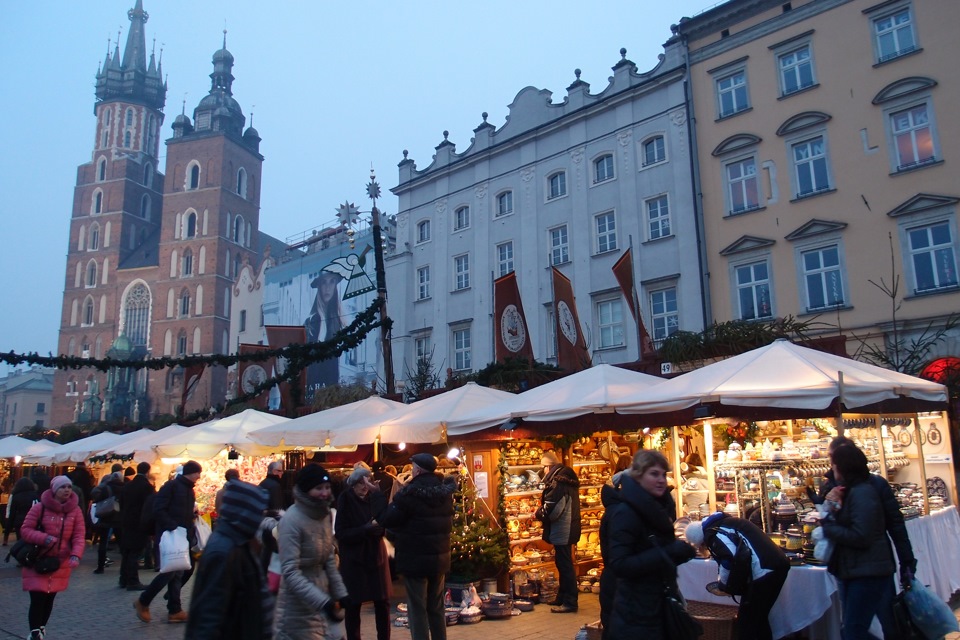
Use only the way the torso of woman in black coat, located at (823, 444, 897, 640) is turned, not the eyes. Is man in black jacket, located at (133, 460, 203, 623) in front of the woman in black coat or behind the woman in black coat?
in front

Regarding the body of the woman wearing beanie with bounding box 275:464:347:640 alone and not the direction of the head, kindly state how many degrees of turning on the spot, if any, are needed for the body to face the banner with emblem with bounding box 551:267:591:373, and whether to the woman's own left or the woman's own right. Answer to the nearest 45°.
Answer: approximately 90° to the woman's own left

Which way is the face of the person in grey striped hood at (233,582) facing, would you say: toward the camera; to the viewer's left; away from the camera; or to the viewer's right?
away from the camera

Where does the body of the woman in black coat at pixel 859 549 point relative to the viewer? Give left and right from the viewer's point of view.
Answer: facing to the left of the viewer

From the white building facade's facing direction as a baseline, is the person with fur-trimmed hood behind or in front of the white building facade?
in front

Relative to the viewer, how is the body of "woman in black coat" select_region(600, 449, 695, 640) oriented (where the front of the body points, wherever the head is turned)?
to the viewer's right

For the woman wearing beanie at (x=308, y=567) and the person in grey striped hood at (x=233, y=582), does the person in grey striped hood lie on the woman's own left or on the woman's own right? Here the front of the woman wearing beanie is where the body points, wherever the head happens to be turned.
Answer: on the woman's own right

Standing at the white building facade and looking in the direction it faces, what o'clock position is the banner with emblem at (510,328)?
The banner with emblem is roughly at 11 o'clock from the white building facade.

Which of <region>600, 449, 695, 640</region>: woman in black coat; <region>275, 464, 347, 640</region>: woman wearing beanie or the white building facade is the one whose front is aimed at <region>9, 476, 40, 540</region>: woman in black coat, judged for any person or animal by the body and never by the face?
the white building facade

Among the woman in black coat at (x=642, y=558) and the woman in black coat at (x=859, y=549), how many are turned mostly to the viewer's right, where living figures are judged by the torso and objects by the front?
1

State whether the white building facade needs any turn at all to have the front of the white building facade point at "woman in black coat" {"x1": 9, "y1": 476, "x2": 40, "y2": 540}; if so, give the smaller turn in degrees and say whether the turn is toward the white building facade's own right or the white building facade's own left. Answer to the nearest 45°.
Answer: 0° — it already faces them

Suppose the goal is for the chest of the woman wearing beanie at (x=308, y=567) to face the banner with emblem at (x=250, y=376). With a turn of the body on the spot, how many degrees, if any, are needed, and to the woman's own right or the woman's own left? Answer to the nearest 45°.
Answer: approximately 135° to the woman's own left

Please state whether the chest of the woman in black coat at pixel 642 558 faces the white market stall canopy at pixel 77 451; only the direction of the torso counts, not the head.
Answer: no

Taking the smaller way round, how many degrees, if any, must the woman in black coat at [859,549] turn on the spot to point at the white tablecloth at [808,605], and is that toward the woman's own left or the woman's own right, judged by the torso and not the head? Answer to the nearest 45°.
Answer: approximately 90° to the woman's own right

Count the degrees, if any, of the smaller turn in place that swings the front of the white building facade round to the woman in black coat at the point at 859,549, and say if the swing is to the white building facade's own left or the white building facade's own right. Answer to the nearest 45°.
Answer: approximately 45° to the white building facade's own left

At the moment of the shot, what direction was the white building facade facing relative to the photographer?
facing the viewer and to the left of the viewer
